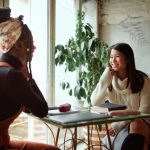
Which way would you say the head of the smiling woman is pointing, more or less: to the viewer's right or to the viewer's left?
to the viewer's left

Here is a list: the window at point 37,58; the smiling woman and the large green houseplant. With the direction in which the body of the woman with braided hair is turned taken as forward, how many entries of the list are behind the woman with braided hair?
0

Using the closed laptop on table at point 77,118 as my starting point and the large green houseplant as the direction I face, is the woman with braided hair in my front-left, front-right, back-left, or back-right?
back-left

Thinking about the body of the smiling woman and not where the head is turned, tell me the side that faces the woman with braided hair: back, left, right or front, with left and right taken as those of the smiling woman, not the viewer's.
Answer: front

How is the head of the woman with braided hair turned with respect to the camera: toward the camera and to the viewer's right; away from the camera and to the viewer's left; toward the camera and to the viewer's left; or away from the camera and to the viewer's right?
away from the camera and to the viewer's right

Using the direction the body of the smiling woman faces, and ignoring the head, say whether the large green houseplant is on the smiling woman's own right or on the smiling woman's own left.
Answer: on the smiling woman's own right

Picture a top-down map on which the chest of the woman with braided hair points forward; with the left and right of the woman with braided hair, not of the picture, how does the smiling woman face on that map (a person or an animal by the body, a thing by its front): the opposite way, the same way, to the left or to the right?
the opposite way

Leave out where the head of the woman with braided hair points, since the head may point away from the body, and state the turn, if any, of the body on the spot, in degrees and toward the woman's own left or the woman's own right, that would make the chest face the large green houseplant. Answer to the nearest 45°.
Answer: approximately 45° to the woman's own left

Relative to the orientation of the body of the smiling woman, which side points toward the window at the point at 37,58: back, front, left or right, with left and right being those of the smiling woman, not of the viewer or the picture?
right

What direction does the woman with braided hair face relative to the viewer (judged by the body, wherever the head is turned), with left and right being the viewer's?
facing away from the viewer and to the right of the viewer

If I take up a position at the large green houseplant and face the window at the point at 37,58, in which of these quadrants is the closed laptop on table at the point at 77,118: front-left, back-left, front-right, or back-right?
front-left

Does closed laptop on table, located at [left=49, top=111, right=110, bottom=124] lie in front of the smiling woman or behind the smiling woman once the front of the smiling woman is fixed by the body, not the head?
in front

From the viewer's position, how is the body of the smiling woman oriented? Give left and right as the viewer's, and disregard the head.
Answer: facing the viewer and to the left of the viewer

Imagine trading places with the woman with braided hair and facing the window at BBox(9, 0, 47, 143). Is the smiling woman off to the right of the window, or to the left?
right

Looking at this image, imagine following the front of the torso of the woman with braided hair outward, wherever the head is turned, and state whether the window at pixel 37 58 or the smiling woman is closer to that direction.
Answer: the smiling woman
